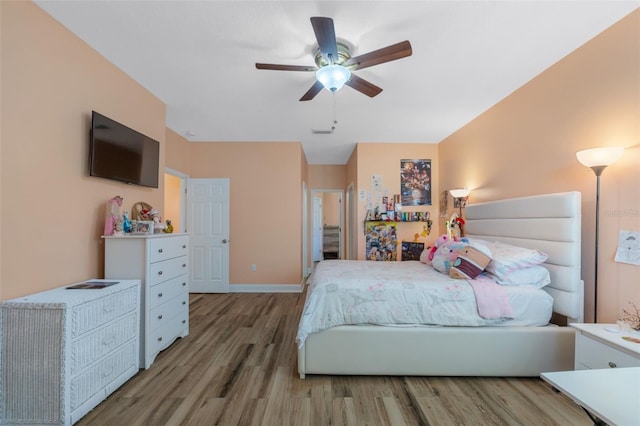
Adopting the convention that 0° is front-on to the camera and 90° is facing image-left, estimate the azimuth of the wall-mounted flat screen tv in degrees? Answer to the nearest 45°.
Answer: approximately 315°

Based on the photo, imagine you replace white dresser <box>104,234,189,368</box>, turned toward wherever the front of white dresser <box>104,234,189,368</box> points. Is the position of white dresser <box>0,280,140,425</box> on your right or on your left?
on your right

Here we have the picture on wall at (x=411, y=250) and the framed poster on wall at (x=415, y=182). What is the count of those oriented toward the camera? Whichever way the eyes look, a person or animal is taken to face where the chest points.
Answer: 2

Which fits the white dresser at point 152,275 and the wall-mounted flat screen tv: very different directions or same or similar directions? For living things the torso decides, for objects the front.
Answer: same or similar directions

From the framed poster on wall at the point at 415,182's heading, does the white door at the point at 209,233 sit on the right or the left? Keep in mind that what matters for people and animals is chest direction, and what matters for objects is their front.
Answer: on its right

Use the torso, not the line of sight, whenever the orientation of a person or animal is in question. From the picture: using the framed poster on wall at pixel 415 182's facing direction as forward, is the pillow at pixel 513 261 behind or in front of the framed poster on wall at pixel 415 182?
in front

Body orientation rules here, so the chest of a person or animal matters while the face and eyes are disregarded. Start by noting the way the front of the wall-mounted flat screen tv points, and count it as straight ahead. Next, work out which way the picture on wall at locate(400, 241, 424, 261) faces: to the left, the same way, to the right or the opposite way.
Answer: to the right

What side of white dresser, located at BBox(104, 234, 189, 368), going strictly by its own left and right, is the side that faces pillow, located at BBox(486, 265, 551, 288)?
front

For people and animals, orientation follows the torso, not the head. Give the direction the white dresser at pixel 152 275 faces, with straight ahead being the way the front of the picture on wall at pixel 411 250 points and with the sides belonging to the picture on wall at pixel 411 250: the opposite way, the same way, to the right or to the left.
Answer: to the left

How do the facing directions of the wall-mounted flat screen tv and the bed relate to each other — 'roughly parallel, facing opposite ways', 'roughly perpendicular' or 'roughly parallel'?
roughly parallel, facing opposite ways

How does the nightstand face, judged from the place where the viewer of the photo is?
facing the viewer and to the left of the viewer

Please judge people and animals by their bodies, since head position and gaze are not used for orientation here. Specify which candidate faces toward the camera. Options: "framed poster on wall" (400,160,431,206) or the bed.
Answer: the framed poster on wall

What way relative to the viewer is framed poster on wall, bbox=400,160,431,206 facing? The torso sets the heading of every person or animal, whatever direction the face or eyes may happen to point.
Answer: toward the camera

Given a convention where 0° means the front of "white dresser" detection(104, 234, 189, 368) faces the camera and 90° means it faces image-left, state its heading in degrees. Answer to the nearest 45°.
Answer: approximately 315°

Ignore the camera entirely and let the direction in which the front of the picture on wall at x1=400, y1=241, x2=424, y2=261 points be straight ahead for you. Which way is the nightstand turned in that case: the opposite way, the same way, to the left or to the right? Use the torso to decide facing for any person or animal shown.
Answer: to the right

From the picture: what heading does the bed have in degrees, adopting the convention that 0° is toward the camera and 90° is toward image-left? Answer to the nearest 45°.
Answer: approximately 90°

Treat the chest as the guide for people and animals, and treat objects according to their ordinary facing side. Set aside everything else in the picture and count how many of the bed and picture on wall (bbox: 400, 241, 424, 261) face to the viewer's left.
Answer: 1

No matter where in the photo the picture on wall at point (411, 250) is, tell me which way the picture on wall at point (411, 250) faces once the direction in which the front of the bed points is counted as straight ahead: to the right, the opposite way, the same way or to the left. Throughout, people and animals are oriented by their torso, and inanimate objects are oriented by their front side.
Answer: to the left
